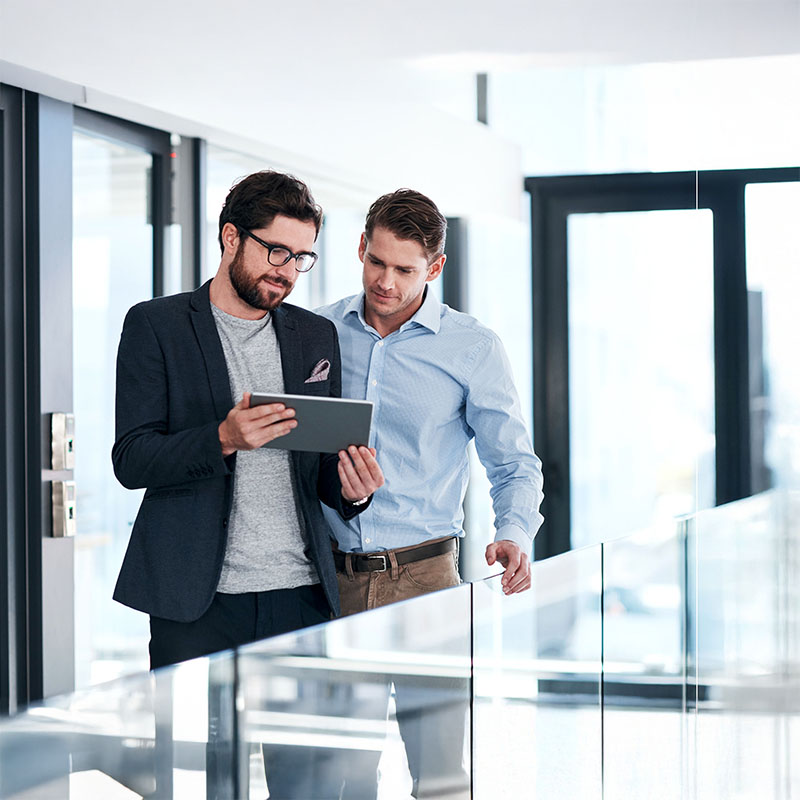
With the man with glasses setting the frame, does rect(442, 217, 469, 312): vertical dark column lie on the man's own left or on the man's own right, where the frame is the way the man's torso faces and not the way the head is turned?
on the man's own left

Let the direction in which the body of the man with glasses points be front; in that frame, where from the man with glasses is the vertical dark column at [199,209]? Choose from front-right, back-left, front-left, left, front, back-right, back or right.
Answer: back-left

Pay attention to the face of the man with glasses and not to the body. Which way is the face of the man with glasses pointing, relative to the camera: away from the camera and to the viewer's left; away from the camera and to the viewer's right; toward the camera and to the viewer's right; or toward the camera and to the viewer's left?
toward the camera and to the viewer's right

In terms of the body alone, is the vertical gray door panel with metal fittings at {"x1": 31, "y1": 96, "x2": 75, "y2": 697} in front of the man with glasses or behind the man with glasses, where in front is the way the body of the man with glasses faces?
behind

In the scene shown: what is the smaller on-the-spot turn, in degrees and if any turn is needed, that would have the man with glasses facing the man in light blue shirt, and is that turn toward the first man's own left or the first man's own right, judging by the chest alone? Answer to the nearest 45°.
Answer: approximately 90° to the first man's own left

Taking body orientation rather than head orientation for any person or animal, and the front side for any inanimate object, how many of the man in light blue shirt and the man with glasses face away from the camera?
0

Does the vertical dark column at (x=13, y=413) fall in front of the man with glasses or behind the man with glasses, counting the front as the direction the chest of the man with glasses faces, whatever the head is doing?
behind

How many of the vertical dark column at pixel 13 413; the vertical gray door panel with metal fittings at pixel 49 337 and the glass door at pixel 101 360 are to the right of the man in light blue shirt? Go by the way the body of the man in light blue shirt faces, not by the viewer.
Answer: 3

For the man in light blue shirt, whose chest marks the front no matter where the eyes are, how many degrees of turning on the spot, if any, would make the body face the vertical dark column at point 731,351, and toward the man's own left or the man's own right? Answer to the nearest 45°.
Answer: approximately 180°

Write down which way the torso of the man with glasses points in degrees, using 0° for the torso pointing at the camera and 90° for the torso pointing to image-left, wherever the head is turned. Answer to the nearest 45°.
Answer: approximately 315°

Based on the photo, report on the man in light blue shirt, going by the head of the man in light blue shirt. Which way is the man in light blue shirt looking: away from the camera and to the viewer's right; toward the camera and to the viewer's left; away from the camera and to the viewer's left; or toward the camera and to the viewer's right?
toward the camera and to the viewer's left

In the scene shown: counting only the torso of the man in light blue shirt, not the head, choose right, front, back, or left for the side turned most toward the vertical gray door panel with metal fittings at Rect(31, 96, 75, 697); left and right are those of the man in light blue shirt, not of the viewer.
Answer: right

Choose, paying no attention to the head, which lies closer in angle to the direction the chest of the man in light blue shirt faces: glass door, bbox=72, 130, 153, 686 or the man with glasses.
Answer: the man with glasses

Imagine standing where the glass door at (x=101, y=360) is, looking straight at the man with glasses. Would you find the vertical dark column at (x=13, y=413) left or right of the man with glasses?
right
